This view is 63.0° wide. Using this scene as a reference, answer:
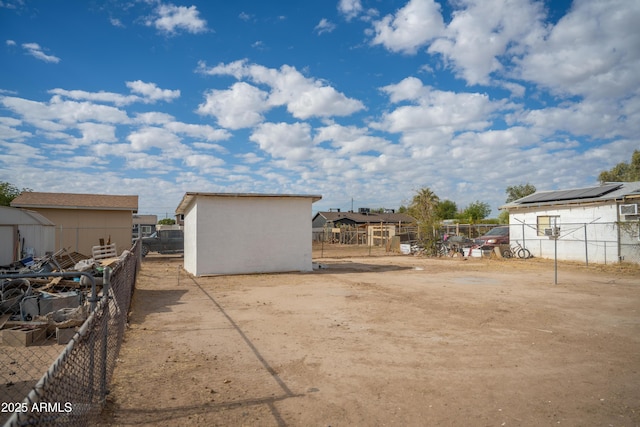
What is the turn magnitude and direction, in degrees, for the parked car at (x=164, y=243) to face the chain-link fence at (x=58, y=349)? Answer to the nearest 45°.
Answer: approximately 90° to its left

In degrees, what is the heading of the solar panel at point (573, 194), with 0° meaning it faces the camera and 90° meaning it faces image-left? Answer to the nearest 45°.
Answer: approximately 45°

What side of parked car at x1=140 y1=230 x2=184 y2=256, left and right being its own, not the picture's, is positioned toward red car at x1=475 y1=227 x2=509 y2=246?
back

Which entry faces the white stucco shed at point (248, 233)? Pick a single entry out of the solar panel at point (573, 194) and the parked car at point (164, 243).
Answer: the solar panel

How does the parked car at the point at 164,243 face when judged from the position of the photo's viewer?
facing to the left of the viewer

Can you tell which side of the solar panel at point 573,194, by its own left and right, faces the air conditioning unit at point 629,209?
left

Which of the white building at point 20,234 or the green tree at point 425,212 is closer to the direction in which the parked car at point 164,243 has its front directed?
the white building

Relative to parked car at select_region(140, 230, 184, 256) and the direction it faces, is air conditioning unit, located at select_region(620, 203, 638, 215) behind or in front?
behind

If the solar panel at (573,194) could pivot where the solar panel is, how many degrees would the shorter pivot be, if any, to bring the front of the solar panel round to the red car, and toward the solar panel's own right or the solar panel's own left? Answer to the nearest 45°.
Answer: approximately 90° to the solar panel's own right

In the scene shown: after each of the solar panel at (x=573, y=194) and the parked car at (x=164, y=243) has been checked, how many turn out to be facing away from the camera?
0

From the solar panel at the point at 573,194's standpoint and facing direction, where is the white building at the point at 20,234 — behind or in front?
in front

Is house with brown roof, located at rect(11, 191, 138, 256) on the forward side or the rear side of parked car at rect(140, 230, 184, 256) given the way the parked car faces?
on the forward side
